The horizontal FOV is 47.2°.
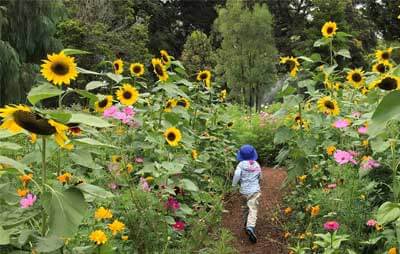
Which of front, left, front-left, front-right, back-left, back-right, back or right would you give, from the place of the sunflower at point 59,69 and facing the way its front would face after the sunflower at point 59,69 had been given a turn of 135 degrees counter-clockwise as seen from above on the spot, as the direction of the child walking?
front

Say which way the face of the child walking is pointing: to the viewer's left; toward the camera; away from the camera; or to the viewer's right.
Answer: away from the camera

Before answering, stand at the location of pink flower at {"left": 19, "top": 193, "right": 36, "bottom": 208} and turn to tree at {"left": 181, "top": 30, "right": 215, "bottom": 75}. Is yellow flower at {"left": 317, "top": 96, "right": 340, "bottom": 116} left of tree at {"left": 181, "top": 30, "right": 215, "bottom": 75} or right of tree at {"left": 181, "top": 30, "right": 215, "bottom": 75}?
right

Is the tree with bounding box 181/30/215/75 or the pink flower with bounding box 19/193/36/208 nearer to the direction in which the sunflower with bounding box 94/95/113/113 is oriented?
the pink flower

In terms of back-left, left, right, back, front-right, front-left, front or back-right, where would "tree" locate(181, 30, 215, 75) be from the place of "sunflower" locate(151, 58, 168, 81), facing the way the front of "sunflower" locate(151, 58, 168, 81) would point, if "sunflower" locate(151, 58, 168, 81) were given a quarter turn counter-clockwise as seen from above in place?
back-left

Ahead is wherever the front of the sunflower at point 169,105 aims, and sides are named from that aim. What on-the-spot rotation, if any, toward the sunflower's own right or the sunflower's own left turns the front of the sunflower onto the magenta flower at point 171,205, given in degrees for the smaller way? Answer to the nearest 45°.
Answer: approximately 45° to the sunflower's own left

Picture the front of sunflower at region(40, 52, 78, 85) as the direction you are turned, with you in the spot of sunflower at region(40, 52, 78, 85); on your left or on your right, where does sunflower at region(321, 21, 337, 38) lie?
on your left

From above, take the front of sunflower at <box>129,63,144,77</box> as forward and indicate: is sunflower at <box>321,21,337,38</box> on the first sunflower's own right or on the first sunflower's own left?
on the first sunflower's own left
